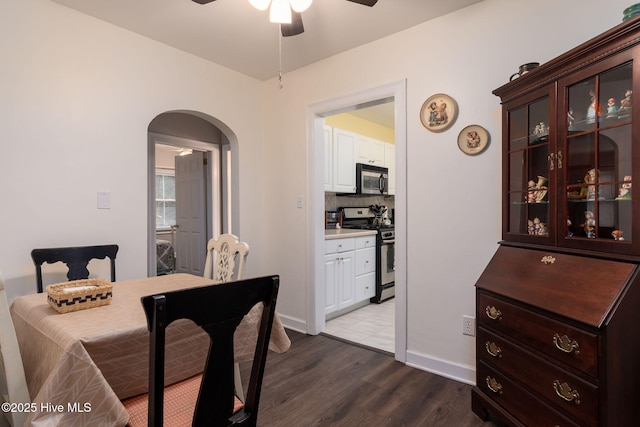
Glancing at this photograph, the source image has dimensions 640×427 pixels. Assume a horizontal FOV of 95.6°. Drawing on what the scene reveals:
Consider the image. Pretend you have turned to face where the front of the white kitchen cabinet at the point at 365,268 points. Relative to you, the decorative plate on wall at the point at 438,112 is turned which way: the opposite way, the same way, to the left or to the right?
to the right

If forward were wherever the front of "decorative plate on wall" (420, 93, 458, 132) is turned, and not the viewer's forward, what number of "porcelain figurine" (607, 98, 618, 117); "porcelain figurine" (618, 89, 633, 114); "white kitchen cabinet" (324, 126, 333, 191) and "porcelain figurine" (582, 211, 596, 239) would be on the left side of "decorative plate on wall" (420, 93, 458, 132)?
3

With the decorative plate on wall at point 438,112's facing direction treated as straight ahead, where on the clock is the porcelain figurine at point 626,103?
The porcelain figurine is roughly at 9 o'clock from the decorative plate on wall.

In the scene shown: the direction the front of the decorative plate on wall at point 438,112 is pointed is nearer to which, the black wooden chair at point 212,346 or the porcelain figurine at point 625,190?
the black wooden chair

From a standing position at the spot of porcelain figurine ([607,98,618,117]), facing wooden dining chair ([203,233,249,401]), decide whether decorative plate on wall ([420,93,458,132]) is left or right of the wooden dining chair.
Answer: right

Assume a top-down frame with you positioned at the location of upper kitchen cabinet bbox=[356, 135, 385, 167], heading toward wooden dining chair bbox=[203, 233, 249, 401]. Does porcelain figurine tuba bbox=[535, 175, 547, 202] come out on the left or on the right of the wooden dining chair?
left

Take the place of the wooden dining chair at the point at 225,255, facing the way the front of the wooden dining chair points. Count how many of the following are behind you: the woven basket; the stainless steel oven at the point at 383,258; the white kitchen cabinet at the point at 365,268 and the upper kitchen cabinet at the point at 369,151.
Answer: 3

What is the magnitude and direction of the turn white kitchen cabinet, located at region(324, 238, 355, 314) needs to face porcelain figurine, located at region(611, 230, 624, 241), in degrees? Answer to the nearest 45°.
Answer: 0° — it already faces it
